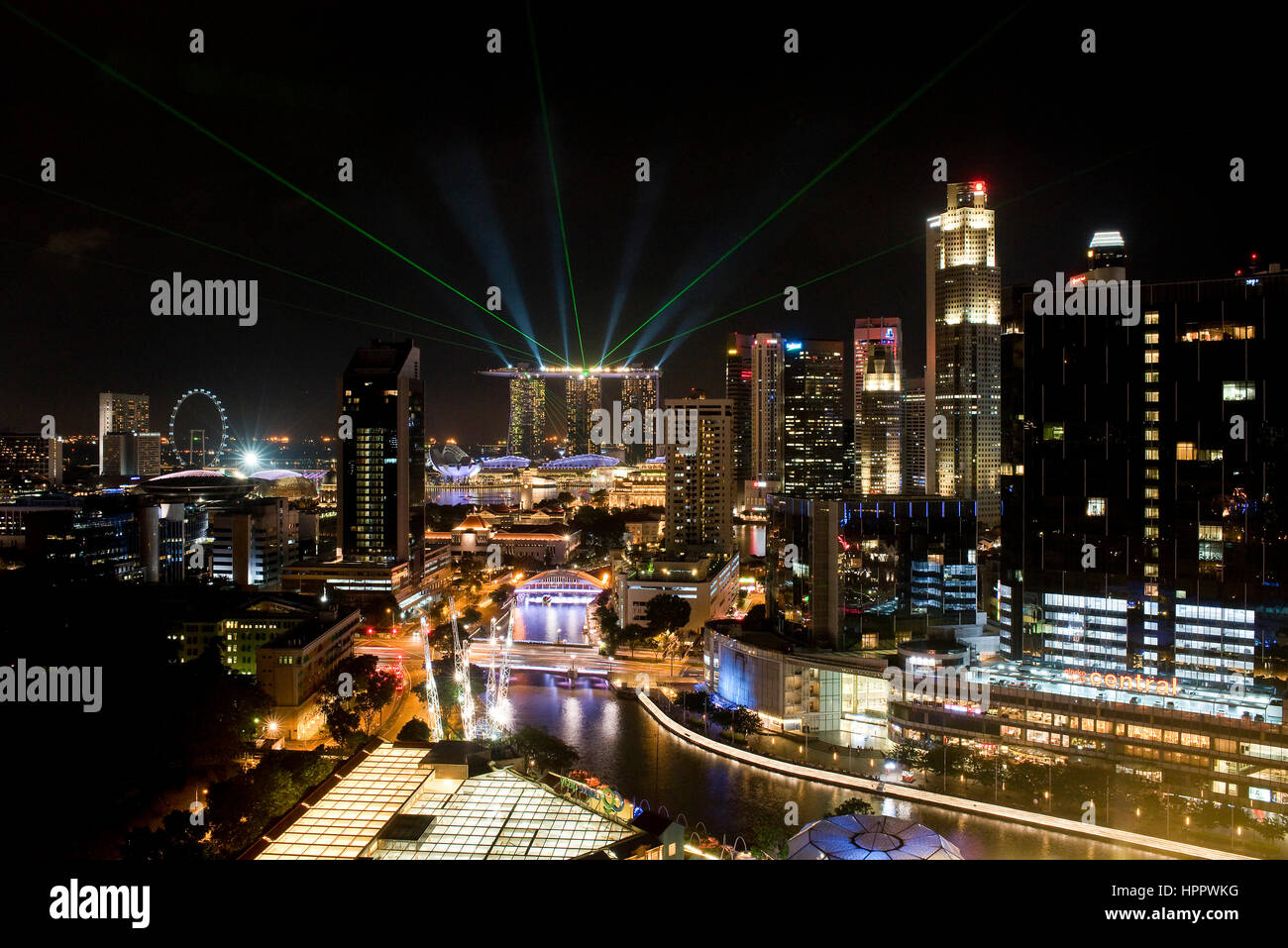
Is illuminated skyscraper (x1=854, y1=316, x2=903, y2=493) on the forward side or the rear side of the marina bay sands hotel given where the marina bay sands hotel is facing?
on the forward side

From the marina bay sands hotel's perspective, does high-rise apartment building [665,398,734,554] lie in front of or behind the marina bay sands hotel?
in front

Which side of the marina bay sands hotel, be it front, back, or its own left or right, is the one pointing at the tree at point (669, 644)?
front

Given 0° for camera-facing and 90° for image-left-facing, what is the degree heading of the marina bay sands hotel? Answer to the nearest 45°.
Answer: approximately 0°

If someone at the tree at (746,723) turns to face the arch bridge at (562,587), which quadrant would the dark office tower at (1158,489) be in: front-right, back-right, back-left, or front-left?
back-right

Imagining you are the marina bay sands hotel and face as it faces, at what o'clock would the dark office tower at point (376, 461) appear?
The dark office tower is roughly at 12 o'clock from the marina bay sands hotel.

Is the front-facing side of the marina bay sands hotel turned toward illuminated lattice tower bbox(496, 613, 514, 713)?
yes

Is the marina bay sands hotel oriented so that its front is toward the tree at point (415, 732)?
yes

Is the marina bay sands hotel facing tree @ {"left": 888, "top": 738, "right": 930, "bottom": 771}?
yes

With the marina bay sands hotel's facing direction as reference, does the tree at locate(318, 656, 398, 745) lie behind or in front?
in front
